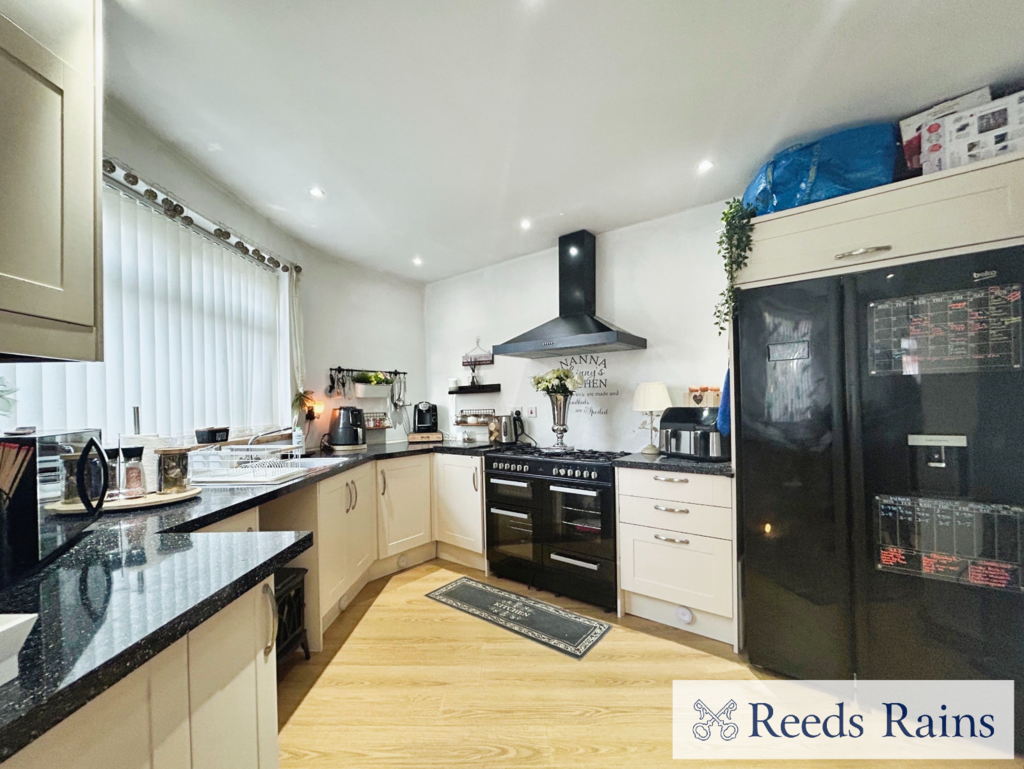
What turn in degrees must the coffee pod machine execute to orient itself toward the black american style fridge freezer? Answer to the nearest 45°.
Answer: approximately 45° to its left

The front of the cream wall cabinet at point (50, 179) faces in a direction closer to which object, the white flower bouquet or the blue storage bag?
the blue storage bag

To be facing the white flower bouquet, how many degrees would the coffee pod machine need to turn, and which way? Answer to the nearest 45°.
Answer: approximately 45° to its left

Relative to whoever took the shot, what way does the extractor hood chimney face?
facing the viewer and to the left of the viewer

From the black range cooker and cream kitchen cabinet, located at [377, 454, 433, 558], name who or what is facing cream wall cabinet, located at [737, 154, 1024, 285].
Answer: the cream kitchen cabinet

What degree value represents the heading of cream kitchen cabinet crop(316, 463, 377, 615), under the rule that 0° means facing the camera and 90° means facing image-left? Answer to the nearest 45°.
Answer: approximately 315°

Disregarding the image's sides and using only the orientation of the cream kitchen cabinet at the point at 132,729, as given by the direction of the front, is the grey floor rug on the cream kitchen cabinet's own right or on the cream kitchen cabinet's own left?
on the cream kitchen cabinet's own left

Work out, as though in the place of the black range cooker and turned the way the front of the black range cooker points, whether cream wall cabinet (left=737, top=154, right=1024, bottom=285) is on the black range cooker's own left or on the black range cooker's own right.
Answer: on the black range cooker's own left

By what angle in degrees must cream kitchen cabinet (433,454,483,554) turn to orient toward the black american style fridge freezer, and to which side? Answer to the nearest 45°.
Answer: approximately 90° to its left
